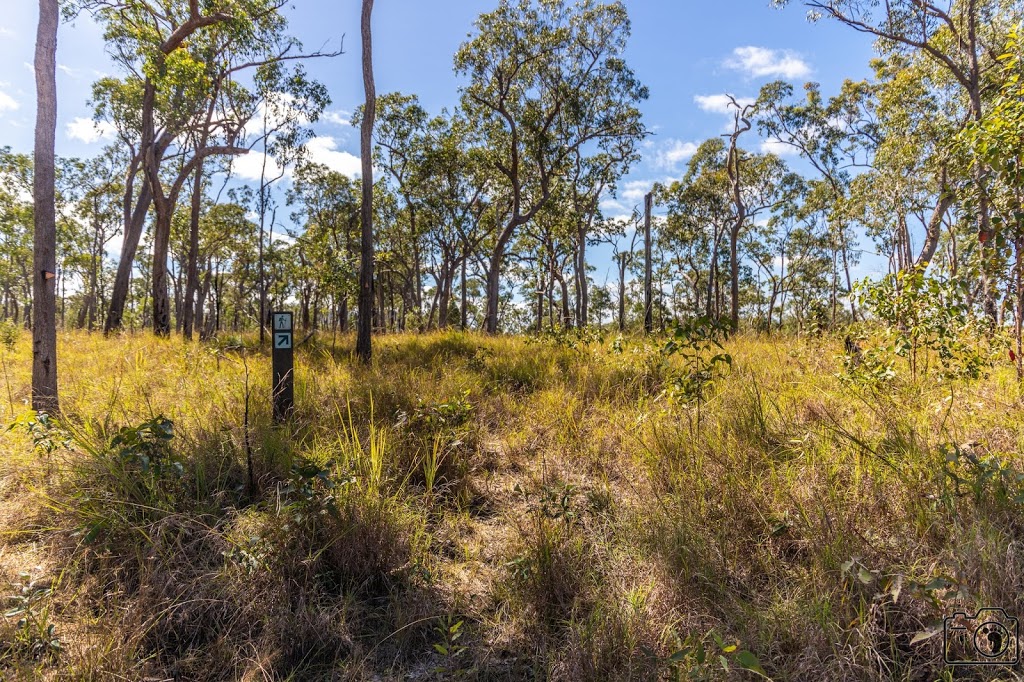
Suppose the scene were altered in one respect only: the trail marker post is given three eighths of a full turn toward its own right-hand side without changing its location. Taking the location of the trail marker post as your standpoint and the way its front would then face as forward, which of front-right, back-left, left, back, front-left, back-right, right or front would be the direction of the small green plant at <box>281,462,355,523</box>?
back-left

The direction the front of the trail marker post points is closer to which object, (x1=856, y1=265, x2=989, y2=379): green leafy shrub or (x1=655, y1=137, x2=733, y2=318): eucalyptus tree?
the green leafy shrub

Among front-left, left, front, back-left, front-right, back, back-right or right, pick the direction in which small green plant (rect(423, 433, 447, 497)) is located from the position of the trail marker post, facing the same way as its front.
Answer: front-left

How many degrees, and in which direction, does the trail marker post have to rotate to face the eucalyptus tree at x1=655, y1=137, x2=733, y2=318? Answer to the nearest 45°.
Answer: approximately 135° to its left

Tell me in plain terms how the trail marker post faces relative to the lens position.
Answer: facing the viewer

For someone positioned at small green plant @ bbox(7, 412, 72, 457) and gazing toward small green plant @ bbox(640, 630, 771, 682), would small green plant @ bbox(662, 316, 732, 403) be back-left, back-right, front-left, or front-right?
front-left

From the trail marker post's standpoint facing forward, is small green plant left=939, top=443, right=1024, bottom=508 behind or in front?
in front

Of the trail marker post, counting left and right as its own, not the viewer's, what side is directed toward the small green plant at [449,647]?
front

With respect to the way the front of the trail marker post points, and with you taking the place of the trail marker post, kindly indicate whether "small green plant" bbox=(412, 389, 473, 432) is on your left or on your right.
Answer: on your left

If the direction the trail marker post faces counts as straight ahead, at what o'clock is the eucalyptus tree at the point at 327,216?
The eucalyptus tree is roughly at 6 o'clock from the trail marker post.

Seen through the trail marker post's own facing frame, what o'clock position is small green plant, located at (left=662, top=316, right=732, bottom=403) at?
The small green plant is roughly at 10 o'clock from the trail marker post.
